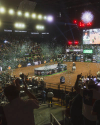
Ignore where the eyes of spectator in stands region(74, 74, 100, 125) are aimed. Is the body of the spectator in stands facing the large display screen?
yes

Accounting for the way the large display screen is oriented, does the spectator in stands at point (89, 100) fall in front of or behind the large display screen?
in front

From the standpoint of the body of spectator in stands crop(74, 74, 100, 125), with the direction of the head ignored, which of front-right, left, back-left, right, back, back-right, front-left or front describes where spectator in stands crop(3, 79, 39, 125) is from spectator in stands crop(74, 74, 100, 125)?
back-left

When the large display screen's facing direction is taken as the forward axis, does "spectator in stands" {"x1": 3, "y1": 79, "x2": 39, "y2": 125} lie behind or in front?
in front

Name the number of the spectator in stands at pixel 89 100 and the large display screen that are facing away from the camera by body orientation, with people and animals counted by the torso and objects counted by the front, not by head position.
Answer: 1

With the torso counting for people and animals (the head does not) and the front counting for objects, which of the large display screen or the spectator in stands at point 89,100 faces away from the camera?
the spectator in stands

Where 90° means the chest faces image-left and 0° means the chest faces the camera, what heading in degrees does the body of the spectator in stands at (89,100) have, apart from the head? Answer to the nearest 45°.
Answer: approximately 180°

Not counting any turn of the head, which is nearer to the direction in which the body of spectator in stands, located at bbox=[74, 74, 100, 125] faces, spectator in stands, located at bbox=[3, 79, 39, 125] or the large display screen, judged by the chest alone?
the large display screen

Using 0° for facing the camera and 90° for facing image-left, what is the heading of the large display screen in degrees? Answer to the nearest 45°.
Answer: approximately 0°

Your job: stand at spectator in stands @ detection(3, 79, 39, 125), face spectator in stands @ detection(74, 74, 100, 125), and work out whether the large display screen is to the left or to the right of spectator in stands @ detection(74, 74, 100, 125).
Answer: left

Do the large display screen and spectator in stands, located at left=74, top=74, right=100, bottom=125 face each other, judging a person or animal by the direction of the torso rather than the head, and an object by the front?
yes

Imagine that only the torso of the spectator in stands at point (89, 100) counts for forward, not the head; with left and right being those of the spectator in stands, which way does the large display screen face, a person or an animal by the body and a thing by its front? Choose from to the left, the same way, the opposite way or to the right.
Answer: the opposite way

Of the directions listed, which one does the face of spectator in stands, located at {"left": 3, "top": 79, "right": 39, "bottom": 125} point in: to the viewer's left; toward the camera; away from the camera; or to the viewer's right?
away from the camera

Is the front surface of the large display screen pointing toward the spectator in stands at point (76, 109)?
yes
